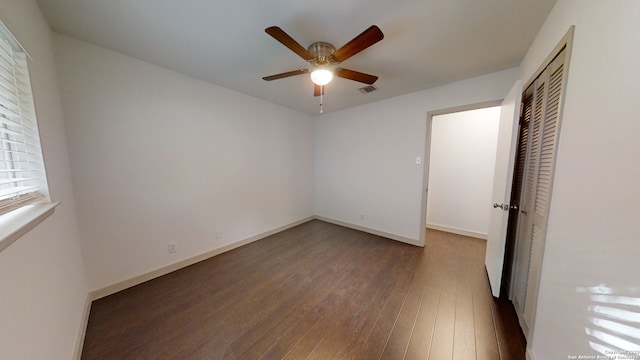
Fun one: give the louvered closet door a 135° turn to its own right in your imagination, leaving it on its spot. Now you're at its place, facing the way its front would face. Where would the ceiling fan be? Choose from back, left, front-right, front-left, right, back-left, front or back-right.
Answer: back

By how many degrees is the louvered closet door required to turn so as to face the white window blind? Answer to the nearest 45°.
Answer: approximately 45° to its left

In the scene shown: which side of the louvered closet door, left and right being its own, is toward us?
left
